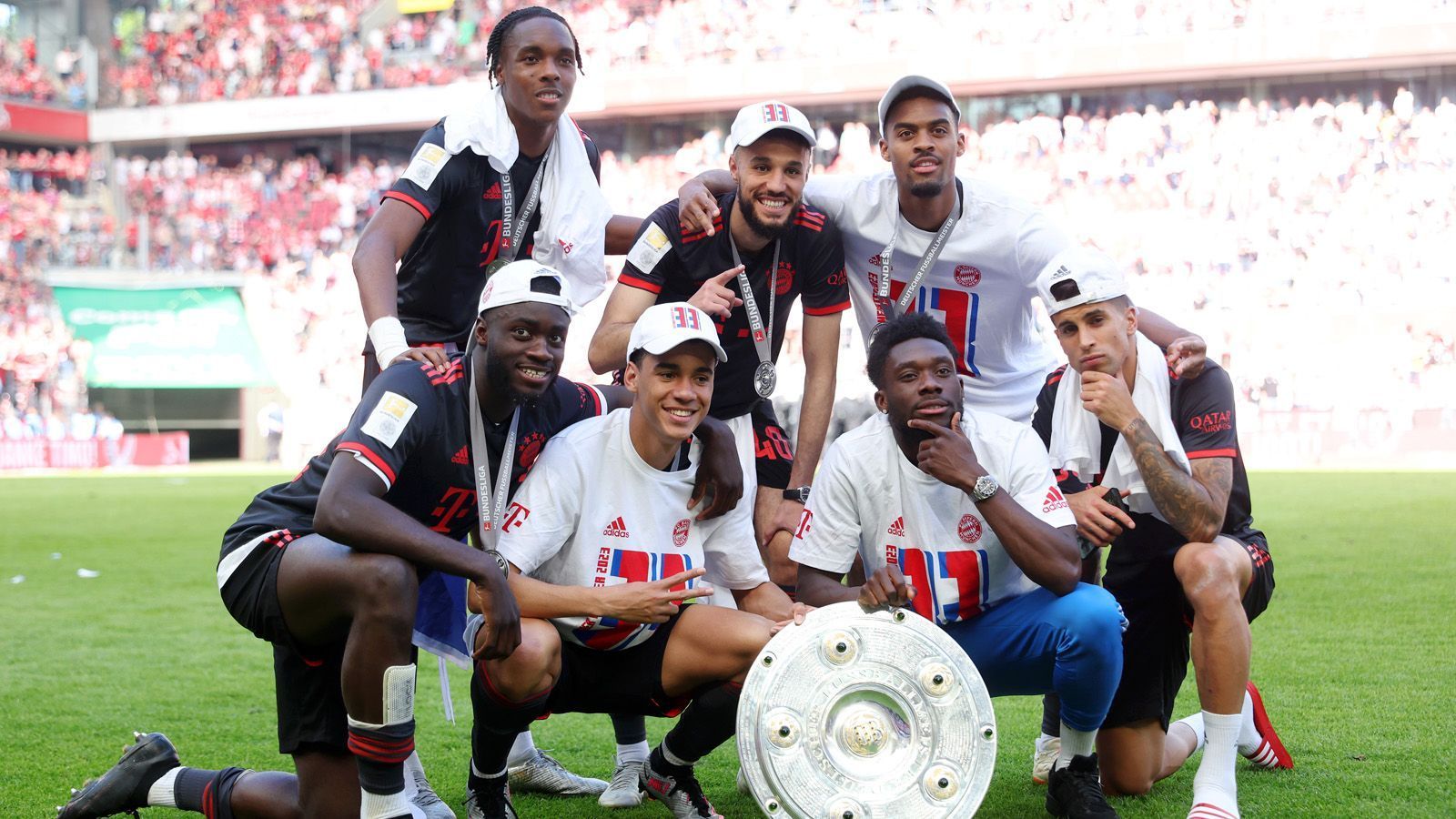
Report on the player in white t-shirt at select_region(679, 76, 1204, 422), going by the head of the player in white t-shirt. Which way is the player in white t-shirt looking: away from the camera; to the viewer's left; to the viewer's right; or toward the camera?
toward the camera

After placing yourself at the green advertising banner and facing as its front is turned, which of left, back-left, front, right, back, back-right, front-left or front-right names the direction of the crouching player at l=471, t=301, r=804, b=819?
front

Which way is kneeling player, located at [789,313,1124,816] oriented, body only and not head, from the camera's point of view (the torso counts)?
toward the camera

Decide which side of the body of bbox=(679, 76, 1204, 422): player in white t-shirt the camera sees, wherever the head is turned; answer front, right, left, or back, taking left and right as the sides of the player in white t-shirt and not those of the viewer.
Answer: front

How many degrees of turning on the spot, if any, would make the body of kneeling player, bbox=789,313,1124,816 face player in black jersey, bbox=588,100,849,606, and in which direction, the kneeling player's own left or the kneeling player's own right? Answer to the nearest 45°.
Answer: approximately 135° to the kneeling player's own right

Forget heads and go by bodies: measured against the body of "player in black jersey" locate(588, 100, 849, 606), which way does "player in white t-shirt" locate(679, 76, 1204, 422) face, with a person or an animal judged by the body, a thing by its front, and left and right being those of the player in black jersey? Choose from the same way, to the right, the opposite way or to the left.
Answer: the same way

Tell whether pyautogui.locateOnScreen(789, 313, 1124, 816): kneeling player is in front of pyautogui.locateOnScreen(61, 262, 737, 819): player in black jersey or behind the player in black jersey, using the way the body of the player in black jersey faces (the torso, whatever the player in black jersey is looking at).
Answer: in front

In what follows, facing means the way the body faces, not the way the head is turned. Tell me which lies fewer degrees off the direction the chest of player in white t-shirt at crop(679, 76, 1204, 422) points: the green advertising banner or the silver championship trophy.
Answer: the silver championship trophy

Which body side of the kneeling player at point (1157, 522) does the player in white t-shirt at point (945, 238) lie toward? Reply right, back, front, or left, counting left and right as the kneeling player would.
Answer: right

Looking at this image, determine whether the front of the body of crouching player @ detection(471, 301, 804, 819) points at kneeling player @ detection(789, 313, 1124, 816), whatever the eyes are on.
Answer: no

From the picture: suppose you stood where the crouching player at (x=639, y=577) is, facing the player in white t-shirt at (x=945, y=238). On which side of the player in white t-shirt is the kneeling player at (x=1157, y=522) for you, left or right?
right

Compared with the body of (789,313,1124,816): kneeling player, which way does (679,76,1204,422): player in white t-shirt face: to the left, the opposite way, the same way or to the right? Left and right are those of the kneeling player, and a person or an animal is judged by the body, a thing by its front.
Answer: the same way

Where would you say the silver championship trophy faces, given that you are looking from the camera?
facing the viewer

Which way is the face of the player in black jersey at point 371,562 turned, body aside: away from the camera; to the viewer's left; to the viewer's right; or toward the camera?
toward the camera

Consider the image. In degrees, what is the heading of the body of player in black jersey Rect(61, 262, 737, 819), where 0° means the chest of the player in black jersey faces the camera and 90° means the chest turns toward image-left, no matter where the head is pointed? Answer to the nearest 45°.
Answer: approximately 315°

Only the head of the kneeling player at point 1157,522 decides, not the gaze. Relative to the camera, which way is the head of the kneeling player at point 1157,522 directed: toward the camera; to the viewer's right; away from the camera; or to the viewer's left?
toward the camera

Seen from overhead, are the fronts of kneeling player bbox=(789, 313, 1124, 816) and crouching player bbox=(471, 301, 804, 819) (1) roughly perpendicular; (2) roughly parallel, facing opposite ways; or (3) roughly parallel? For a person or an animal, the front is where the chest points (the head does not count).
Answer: roughly parallel
